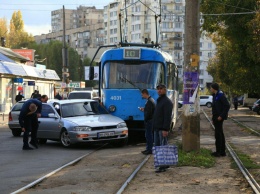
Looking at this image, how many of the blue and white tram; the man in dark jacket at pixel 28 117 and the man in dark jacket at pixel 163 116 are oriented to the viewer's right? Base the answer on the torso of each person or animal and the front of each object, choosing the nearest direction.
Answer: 1

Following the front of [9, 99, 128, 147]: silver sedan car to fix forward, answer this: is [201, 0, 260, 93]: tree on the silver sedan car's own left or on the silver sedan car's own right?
on the silver sedan car's own left

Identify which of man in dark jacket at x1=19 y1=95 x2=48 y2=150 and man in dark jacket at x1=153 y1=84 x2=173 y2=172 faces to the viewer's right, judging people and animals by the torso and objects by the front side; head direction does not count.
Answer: man in dark jacket at x1=19 y1=95 x2=48 y2=150

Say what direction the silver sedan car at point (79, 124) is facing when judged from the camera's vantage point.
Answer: facing the viewer and to the right of the viewer

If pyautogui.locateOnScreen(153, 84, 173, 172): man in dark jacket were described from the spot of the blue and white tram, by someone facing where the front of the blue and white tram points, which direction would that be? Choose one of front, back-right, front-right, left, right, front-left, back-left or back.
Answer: front

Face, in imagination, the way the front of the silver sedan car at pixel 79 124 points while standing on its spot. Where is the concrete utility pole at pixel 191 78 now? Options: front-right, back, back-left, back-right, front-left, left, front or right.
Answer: front

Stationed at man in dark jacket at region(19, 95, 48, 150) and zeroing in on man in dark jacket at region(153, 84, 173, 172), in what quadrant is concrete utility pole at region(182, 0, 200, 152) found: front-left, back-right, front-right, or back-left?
front-left

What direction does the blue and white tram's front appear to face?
toward the camera

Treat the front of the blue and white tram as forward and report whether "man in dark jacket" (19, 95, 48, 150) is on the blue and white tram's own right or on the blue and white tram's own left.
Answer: on the blue and white tram's own right

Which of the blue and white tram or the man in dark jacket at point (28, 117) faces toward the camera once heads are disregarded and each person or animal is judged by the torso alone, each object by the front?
the blue and white tram

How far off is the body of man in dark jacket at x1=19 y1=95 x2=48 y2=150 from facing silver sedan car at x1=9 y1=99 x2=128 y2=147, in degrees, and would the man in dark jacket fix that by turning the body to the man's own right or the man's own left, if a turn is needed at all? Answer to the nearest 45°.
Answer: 0° — they already face it

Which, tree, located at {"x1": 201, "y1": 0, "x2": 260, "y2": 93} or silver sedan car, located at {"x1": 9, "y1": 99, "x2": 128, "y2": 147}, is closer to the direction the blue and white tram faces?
the silver sedan car

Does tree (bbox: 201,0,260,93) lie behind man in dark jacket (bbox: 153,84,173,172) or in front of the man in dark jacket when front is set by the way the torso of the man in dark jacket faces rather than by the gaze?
behind

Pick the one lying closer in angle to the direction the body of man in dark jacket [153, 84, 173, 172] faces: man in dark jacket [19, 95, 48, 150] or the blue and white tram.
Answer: the man in dark jacket

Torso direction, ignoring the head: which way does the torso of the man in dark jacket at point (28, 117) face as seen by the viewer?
to the viewer's right

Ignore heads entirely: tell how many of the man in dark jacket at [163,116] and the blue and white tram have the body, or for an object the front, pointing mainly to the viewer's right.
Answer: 0
